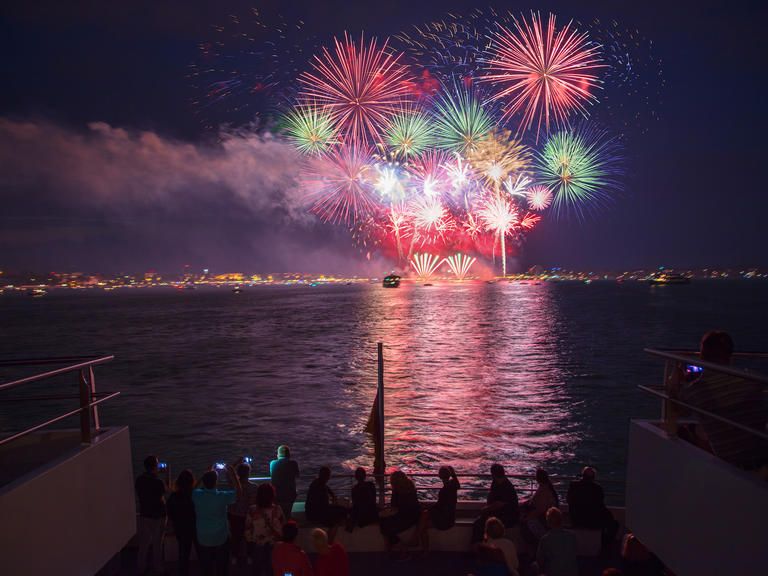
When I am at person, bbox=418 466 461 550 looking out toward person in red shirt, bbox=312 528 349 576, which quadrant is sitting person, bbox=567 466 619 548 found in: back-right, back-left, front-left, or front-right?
back-left

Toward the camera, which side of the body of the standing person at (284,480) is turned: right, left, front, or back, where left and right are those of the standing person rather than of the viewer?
back

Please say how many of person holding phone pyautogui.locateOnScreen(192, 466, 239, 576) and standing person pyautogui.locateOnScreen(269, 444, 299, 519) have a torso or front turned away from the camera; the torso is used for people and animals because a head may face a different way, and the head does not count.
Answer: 2

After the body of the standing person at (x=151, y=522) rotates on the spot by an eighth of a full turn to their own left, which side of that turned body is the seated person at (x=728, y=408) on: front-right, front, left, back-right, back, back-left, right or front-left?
back-right

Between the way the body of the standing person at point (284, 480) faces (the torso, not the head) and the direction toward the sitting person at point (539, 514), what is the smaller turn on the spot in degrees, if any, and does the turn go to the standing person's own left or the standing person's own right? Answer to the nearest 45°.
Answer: approximately 135° to the standing person's own right

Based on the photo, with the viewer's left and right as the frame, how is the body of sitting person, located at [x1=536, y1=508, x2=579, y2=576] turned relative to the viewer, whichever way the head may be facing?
facing away from the viewer

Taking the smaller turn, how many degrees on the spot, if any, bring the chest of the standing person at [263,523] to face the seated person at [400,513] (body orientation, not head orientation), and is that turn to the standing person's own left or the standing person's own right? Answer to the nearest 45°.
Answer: approximately 90° to the standing person's own right

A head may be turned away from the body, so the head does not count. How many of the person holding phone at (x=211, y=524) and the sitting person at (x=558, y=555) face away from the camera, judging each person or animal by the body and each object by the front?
2

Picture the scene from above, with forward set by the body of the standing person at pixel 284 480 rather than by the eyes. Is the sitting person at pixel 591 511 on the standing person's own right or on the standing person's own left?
on the standing person's own right

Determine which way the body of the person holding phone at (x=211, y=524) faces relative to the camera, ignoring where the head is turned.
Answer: away from the camera

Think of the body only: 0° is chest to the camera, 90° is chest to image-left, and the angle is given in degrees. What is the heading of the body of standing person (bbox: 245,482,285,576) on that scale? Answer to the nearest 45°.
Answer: approximately 180°

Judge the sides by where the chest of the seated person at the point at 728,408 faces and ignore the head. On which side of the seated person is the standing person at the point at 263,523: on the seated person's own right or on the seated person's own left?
on the seated person's own left
